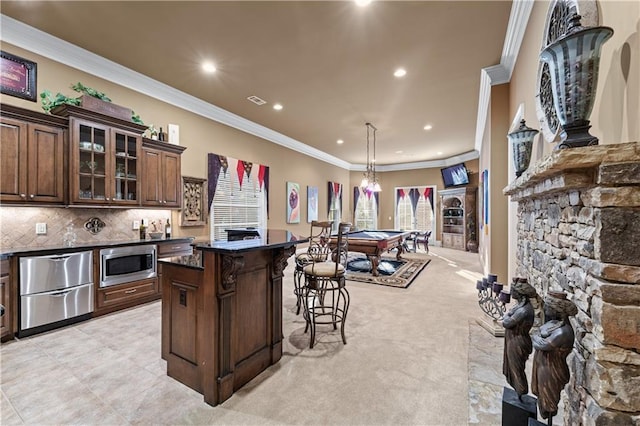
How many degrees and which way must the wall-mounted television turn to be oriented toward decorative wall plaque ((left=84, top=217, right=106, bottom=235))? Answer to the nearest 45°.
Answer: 0° — it already faces it

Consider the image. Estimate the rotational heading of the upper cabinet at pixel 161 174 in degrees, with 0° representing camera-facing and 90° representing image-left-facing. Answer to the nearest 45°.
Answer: approximately 315°

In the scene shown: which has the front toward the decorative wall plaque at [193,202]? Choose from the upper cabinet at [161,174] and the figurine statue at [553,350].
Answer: the figurine statue

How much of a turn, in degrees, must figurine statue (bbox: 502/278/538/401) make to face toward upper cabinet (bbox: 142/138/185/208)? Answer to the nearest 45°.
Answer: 0° — it already faces it

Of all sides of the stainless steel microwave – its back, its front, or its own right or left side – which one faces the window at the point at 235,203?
left

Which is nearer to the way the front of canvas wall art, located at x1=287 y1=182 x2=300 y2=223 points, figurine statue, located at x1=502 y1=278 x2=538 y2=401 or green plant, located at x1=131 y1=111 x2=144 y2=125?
the figurine statue

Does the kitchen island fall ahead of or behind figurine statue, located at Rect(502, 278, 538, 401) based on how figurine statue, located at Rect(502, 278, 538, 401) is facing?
ahead

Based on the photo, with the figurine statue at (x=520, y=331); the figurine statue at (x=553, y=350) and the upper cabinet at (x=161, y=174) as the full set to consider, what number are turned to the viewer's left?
2

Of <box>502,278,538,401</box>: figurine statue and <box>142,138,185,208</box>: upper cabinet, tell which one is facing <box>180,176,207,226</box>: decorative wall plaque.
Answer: the figurine statue

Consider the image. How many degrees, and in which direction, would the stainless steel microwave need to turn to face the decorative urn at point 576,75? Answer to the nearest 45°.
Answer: approximately 45° to its right

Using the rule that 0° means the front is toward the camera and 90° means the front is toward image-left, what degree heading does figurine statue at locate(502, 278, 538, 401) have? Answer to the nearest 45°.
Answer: approximately 90°

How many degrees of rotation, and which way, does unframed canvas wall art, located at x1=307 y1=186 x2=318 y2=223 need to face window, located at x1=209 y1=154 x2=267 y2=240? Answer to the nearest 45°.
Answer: approximately 90° to its right

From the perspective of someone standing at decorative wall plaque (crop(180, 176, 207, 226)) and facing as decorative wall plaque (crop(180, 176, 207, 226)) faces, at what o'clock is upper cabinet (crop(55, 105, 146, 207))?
The upper cabinet is roughly at 3 o'clock from the decorative wall plaque.

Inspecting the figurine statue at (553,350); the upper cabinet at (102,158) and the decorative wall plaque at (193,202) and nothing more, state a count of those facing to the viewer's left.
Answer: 1

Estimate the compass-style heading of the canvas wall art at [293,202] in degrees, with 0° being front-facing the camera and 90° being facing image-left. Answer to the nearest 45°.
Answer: approximately 315°

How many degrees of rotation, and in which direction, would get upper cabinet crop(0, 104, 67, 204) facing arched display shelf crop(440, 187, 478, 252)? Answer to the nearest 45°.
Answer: approximately 45° to its left

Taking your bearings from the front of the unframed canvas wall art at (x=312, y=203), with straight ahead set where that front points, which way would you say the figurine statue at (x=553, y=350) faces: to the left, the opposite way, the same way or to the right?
the opposite way

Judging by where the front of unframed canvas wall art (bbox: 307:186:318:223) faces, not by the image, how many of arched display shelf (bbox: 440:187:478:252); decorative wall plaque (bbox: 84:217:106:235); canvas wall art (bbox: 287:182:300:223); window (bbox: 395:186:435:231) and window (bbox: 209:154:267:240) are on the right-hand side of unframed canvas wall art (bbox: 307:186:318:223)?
3
